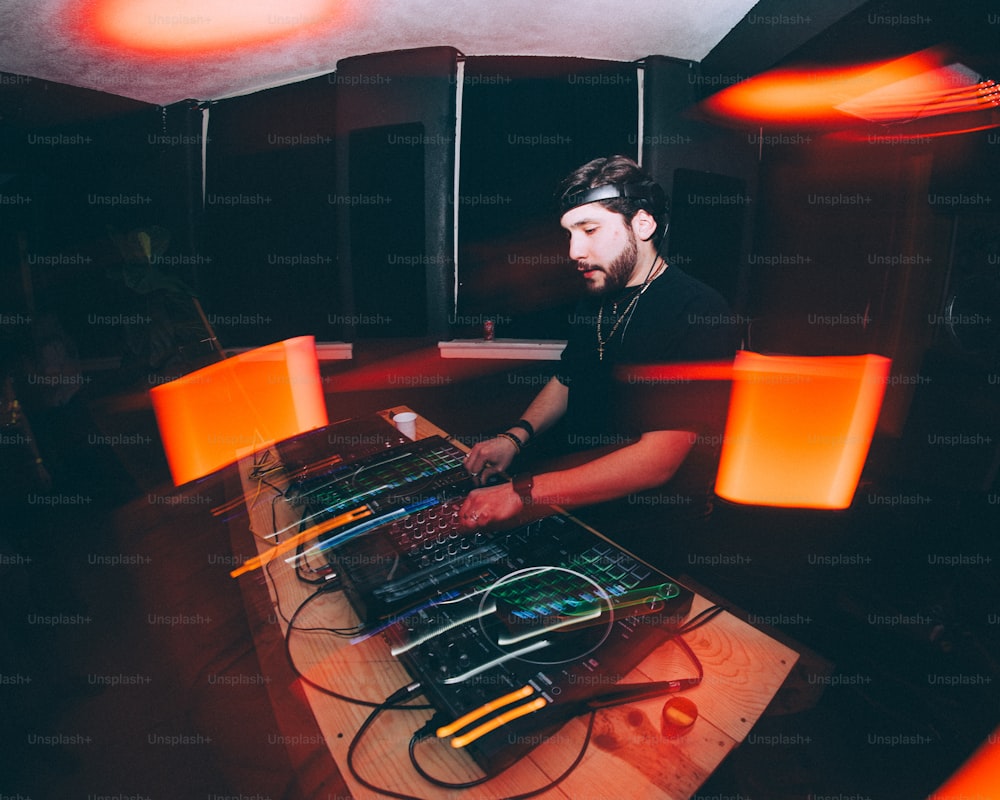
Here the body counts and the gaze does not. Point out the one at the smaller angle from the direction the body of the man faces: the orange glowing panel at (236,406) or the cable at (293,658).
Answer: the cable

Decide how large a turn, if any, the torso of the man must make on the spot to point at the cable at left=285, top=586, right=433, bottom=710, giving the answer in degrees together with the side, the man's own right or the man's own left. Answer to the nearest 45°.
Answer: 0° — they already face it

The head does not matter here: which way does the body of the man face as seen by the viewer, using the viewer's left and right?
facing the viewer and to the left of the viewer

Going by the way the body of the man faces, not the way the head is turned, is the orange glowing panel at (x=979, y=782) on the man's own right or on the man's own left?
on the man's own left

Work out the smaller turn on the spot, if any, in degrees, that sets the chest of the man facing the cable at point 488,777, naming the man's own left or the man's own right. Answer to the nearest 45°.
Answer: approximately 45° to the man's own left

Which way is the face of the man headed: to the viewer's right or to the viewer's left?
to the viewer's left

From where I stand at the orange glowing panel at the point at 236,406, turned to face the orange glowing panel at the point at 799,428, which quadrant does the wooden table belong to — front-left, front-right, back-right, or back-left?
front-right

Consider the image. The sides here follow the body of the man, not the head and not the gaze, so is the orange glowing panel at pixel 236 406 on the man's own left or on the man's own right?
on the man's own right
